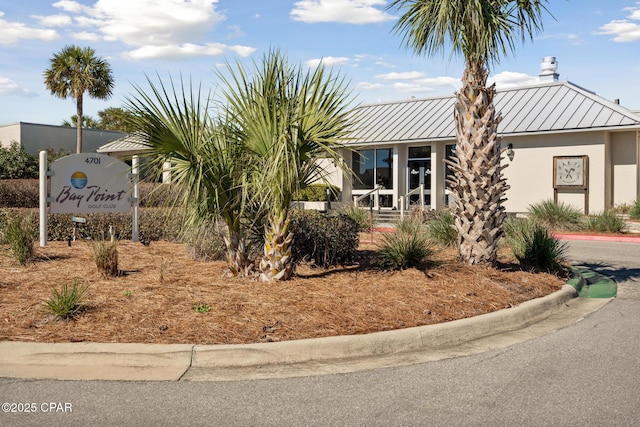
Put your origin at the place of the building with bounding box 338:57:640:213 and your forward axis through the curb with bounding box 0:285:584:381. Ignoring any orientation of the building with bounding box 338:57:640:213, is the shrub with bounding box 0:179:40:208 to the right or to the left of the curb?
right

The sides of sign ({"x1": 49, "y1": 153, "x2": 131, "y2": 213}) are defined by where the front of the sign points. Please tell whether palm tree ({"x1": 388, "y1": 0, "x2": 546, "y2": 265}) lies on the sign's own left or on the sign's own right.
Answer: on the sign's own left

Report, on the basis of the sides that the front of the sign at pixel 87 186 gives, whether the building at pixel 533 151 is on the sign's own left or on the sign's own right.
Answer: on the sign's own left

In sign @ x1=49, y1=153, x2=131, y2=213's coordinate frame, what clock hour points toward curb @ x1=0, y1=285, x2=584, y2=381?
The curb is roughly at 12 o'clock from the sign.

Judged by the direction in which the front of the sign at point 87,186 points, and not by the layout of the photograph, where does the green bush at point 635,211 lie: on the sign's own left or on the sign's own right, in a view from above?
on the sign's own left

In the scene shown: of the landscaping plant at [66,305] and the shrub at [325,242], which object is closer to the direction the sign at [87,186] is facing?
the landscaping plant

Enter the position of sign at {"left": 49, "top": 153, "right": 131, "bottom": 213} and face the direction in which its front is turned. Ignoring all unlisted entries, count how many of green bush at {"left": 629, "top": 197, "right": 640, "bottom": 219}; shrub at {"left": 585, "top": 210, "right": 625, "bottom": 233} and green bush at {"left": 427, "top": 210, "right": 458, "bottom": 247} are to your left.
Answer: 3

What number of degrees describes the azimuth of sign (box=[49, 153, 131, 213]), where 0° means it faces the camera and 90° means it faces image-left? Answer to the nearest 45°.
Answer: approximately 0°

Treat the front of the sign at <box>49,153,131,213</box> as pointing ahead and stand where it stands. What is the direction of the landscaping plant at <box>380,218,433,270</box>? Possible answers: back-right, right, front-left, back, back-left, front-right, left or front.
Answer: front-left

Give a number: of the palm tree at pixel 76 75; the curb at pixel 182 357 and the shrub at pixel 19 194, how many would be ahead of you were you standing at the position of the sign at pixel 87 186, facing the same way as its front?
1

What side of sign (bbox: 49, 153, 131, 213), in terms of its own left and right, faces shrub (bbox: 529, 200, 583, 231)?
left

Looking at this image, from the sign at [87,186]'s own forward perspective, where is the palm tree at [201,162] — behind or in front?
in front

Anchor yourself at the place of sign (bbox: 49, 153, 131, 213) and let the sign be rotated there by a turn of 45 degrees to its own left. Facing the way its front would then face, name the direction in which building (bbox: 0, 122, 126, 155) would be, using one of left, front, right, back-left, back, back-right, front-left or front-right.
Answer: back-left
